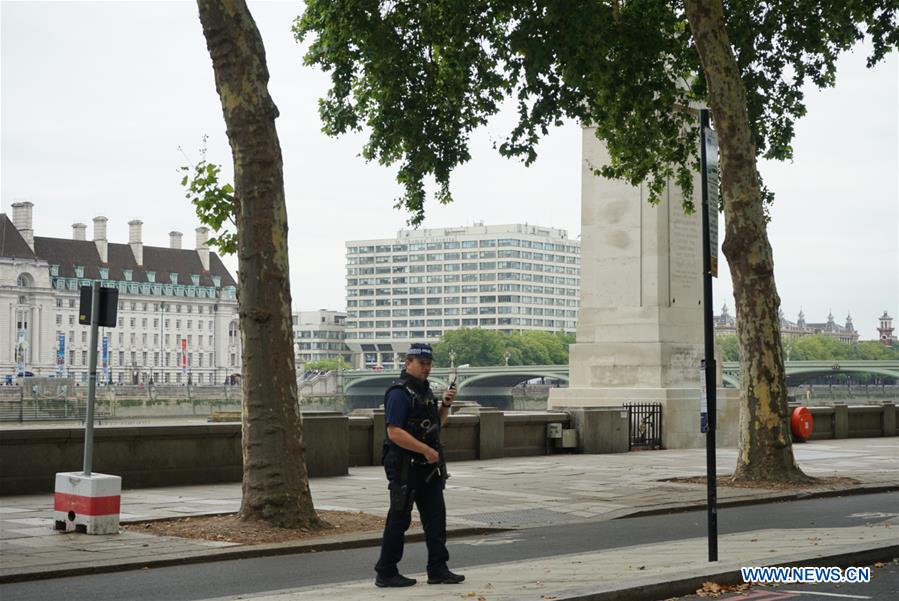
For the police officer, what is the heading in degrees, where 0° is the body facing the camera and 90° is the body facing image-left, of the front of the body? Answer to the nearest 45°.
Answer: approximately 315°

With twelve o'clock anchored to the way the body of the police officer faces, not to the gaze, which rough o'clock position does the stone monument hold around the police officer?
The stone monument is roughly at 8 o'clock from the police officer.

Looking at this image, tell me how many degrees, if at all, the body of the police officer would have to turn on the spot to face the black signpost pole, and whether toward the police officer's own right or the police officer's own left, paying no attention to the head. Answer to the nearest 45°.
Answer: approximately 45° to the police officer's own left

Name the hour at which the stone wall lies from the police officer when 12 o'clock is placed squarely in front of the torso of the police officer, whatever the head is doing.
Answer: The stone wall is roughly at 7 o'clock from the police officer.

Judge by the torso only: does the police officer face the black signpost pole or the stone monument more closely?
the black signpost pole

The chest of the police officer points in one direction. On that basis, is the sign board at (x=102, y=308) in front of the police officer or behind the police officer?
behind
